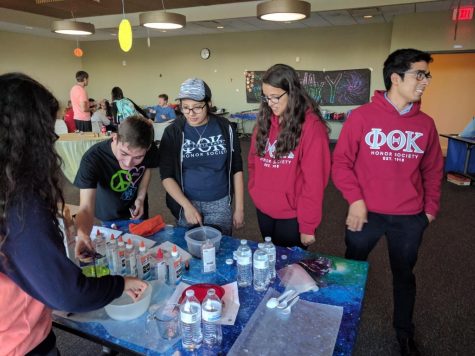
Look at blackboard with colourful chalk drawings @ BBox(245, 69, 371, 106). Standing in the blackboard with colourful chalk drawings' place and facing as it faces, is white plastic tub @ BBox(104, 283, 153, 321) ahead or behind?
ahead

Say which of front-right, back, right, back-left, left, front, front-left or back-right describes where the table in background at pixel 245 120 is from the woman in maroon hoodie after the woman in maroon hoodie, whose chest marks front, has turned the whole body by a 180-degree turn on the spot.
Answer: front-left

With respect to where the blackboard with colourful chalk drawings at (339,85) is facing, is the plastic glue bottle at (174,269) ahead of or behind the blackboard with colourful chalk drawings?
ahead

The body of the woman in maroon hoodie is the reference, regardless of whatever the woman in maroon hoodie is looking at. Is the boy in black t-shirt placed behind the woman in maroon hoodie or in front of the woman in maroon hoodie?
in front

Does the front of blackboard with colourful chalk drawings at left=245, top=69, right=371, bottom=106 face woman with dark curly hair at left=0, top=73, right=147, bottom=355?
yes

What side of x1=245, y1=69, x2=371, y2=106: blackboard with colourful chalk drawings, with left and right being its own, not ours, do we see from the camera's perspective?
front

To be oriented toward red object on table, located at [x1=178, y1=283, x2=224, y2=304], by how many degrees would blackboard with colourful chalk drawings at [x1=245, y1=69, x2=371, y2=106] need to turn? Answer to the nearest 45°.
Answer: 0° — it already faces it

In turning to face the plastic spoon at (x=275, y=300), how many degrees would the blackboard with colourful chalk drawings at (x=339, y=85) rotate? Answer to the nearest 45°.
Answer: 0° — it already faces it

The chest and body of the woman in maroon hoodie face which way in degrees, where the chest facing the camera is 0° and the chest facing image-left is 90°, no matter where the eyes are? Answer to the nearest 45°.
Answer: approximately 45°

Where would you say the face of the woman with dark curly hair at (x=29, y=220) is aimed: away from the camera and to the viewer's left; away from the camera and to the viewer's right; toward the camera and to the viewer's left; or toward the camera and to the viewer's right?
away from the camera and to the viewer's right

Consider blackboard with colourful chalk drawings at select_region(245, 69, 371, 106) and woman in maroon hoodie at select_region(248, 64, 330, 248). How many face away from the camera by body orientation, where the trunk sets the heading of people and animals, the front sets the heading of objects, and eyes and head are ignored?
0

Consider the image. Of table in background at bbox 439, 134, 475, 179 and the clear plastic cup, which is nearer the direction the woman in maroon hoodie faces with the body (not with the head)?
the clear plastic cup

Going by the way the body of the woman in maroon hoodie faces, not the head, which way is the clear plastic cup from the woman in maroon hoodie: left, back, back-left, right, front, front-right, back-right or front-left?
front-right

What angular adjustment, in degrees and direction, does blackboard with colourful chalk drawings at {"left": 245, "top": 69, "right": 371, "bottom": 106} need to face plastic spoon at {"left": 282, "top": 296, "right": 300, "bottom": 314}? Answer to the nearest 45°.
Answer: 0° — it already faces it

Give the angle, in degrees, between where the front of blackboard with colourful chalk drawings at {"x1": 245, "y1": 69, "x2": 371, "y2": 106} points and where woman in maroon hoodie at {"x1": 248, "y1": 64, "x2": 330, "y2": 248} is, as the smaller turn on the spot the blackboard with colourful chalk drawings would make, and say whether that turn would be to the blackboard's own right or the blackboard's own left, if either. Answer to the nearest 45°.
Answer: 0° — it already faces them
